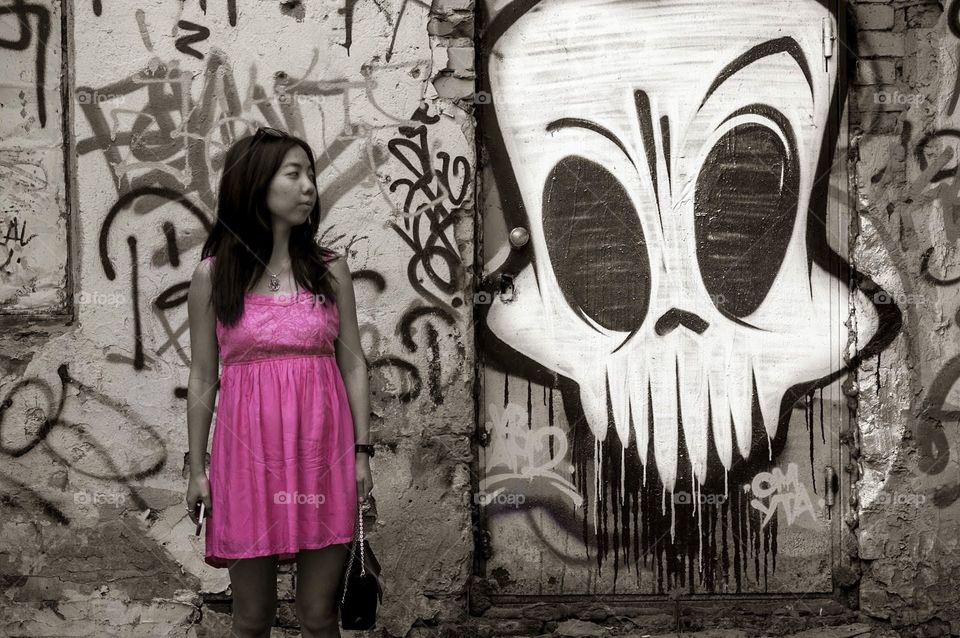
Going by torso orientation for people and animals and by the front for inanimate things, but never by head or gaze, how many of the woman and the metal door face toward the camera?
2

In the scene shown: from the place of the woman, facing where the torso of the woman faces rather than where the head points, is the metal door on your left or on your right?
on your left

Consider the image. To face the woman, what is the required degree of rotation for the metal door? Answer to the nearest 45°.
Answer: approximately 45° to its right

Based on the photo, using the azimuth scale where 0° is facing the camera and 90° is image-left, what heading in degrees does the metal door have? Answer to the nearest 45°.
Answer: approximately 0°

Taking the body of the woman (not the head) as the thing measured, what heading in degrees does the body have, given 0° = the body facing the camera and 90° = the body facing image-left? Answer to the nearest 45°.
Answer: approximately 0°
